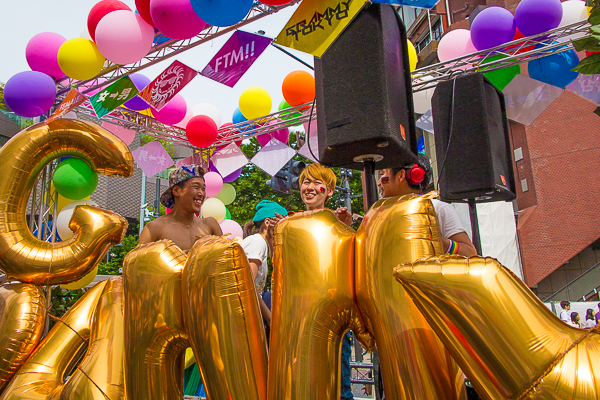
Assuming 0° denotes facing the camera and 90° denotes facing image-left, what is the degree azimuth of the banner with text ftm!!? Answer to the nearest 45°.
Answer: approximately 0°

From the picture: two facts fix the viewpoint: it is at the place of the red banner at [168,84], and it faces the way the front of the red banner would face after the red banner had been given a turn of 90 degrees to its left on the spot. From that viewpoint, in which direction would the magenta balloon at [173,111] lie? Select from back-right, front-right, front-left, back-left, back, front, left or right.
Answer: left

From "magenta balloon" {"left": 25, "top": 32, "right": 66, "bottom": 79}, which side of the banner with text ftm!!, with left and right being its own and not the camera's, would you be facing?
right

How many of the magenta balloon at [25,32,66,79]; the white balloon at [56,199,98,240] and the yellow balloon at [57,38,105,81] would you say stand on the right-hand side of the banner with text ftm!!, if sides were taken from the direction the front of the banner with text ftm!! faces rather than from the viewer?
3

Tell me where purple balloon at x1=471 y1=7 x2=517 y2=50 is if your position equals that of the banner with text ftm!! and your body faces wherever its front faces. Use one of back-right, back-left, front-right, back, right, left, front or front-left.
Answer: left

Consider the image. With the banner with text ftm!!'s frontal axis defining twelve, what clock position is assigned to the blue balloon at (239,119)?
The blue balloon is roughly at 6 o'clock from the banner with text ftm!!.

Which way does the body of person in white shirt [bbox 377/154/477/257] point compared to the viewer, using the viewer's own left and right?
facing to the left of the viewer

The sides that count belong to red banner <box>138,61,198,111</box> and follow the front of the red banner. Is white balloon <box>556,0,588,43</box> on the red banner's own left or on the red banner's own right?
on the red banner's own left

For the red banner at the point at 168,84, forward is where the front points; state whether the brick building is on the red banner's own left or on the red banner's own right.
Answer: on the red banner's own left

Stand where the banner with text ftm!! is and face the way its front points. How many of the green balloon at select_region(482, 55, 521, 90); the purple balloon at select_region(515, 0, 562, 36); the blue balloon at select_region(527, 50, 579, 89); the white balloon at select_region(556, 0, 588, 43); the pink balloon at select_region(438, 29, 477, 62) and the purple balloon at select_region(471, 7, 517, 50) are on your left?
6
